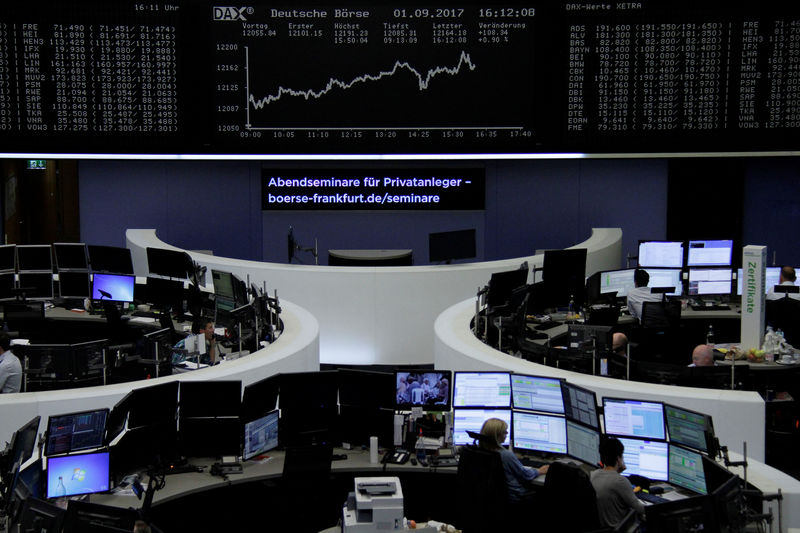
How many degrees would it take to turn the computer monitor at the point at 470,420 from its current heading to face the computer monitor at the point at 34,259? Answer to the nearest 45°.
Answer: approximately 135° to its right

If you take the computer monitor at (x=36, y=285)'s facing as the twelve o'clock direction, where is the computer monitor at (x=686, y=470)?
the computer monitor at (x=686, y=470) is roughly at 11 o'clock from the computer monitor at (x=36, y=285).

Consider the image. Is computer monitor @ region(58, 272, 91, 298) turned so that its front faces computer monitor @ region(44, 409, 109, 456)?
yes

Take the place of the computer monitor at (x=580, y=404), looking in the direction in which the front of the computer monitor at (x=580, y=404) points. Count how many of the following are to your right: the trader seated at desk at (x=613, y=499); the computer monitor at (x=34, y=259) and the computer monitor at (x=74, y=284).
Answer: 2

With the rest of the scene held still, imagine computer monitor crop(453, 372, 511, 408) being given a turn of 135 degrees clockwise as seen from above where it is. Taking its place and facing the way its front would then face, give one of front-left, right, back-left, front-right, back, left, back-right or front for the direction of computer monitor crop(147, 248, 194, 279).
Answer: front

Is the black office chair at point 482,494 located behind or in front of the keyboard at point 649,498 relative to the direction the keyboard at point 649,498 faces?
in front

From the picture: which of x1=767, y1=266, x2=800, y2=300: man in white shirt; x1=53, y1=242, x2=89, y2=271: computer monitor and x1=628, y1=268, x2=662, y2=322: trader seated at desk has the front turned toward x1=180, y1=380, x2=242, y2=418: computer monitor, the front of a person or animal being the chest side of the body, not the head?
x1=53, y1=242, x2=89, y2=271: computer monitor

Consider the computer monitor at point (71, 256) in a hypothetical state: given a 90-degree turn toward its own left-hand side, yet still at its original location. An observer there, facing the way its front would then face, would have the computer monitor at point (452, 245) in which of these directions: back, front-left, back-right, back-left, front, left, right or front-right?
front

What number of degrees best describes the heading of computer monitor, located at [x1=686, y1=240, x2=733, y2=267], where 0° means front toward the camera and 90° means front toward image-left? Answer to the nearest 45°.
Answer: approximately 0°

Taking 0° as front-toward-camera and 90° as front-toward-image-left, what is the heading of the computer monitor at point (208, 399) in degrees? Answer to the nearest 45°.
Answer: approximately 0°

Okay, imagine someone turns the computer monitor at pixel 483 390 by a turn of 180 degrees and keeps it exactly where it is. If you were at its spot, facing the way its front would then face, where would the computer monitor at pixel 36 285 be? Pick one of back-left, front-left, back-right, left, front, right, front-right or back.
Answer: front-left
